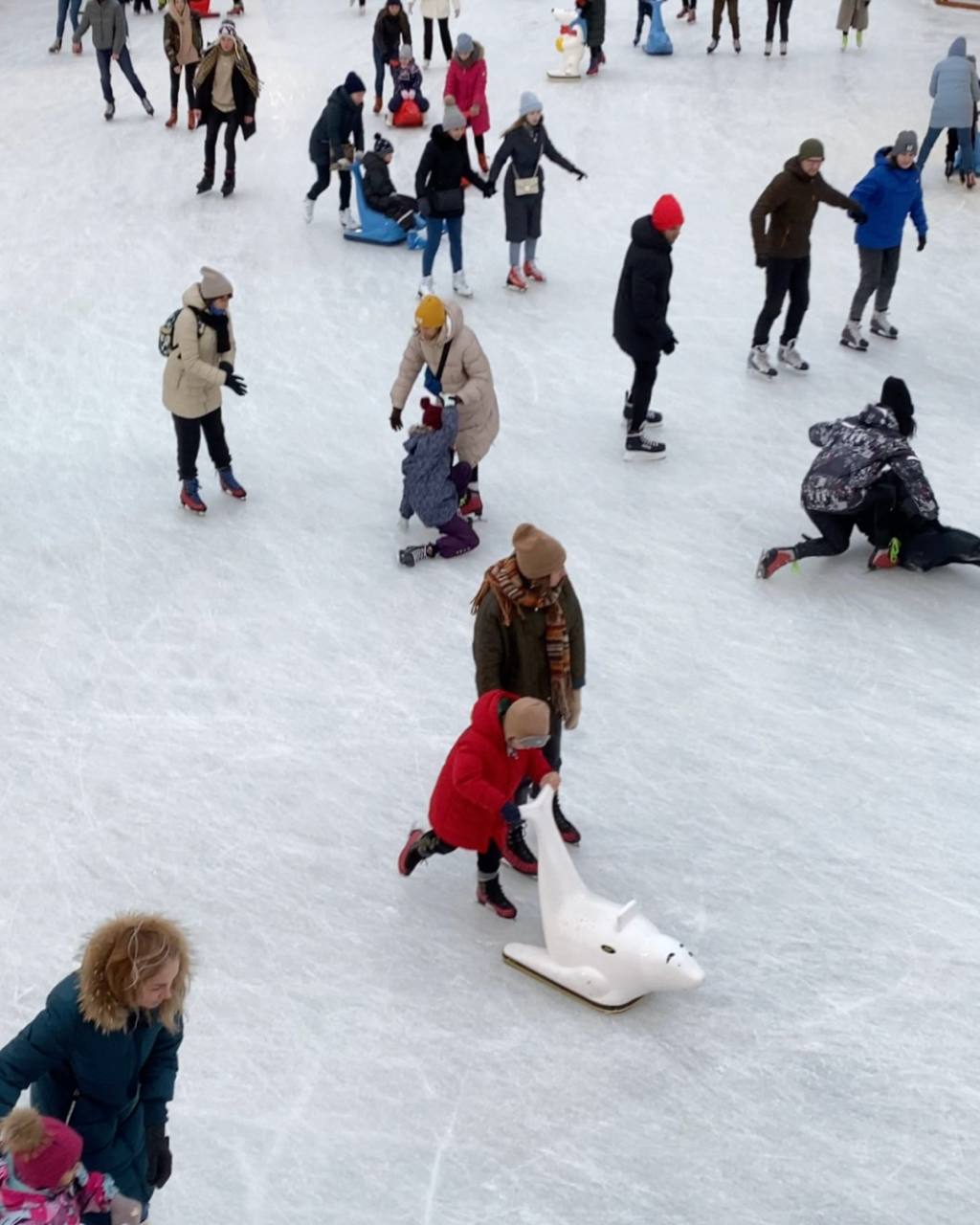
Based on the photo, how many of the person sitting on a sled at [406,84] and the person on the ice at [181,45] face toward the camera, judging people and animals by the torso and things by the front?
2

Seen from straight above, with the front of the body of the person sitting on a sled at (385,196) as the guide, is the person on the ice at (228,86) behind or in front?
behind

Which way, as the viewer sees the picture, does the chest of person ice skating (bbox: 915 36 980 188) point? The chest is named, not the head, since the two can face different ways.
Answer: away from the camera

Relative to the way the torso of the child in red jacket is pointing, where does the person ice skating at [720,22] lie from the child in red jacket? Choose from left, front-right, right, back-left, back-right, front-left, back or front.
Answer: back-left

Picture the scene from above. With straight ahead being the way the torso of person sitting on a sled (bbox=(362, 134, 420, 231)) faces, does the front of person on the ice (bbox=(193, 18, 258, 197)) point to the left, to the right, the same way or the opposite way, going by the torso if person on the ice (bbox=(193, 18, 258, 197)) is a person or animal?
to the right

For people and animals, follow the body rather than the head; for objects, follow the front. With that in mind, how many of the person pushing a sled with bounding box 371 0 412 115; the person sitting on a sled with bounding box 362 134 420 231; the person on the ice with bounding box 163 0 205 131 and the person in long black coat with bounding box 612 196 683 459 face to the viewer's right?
2

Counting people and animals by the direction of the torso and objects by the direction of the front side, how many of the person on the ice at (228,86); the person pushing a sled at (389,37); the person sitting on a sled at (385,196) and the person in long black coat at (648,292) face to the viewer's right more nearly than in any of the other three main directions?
2

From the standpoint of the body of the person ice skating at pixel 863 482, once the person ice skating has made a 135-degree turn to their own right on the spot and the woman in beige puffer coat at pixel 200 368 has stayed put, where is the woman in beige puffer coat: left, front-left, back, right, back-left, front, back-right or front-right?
right

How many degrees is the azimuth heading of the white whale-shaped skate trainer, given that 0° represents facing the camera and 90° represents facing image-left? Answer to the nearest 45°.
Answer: approximately 315°

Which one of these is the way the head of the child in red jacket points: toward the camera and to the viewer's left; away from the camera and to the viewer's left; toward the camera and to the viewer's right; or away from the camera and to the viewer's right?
toward the camera and to the viewer's right

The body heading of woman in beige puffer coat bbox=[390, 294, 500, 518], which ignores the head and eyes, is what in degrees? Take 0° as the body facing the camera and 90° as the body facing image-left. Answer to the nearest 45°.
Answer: approximately 45°

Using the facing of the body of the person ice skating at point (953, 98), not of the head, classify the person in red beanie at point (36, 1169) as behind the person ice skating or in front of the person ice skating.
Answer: behind
